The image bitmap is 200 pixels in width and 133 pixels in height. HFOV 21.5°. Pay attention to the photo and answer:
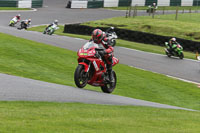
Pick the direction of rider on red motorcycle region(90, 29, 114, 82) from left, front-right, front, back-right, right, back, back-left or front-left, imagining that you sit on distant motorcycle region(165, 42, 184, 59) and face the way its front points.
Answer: front-right

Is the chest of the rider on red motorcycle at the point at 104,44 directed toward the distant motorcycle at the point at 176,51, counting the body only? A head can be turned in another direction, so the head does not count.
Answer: no

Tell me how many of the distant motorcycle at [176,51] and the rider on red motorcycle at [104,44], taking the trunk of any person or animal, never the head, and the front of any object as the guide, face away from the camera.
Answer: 0

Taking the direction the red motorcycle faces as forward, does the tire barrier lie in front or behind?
behind

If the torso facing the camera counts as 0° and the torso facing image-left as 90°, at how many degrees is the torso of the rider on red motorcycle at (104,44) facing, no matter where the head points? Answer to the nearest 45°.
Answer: approximately 45°

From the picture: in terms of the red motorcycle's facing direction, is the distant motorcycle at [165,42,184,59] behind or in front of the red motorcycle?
behind

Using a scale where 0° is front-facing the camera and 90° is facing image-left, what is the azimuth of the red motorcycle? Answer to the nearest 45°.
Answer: approximately 45°
